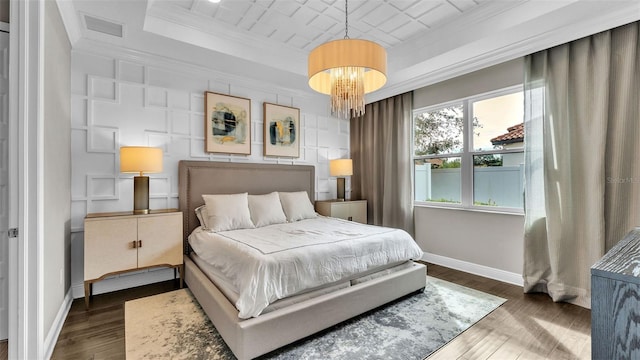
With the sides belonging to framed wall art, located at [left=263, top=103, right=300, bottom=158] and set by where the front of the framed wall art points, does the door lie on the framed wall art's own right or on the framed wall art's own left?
on the framed wall art's own right

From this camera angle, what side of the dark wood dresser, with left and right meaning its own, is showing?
left

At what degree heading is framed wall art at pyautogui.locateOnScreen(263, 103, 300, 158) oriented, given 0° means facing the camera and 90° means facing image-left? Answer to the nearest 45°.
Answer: approximately 315°

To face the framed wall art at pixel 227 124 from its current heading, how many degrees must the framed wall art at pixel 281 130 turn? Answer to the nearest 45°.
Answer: approximately 90° to its right

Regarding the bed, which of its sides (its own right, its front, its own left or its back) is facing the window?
left

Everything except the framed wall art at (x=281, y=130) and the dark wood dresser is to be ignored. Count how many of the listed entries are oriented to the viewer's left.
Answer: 1
